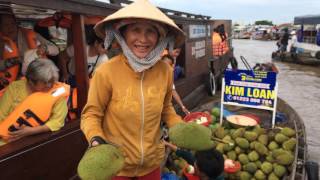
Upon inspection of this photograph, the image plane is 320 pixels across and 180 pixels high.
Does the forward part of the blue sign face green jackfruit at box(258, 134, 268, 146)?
yes

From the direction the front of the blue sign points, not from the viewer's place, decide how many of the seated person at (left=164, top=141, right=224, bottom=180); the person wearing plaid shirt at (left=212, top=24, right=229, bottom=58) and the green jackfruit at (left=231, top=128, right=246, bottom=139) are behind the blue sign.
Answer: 1

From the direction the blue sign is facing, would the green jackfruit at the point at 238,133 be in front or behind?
in front

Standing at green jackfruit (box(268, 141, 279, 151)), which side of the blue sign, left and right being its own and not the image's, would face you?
front

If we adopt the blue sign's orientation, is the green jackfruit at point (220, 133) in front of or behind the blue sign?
in front

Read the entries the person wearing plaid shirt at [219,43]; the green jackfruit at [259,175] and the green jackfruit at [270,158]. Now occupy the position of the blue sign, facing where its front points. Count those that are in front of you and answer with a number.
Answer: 2

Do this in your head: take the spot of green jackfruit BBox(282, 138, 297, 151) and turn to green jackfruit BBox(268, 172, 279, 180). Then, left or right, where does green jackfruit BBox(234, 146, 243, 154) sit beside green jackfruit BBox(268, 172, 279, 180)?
right

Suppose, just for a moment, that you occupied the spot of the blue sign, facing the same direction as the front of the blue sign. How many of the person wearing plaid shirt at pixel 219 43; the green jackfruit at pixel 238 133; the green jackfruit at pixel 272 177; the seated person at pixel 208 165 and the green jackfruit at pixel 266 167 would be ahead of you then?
4

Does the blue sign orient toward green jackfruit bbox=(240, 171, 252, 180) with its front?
yes

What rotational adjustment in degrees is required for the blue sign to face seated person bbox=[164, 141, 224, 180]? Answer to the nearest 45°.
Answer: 0° — it already faces them

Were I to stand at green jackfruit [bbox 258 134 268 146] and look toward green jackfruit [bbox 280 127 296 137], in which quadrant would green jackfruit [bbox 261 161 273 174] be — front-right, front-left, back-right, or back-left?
back-right

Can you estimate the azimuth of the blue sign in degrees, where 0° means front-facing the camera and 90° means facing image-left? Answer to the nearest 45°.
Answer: approximately 0°

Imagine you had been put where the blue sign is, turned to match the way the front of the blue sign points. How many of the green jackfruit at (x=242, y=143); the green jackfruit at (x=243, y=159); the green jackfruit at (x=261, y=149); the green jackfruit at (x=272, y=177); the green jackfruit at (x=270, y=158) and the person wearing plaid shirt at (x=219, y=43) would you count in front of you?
5

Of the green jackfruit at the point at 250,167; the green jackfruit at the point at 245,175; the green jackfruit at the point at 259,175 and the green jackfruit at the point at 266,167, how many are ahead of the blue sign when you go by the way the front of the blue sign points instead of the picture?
4

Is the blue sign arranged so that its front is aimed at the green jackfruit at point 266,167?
yes

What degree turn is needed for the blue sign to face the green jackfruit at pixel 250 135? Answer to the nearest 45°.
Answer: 0° — it already faces it

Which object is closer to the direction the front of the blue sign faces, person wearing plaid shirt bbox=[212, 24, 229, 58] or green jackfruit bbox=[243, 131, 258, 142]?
the green jackfruit

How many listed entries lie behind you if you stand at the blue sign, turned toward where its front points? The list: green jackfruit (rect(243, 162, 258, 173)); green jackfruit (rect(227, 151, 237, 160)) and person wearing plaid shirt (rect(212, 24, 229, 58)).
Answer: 1
